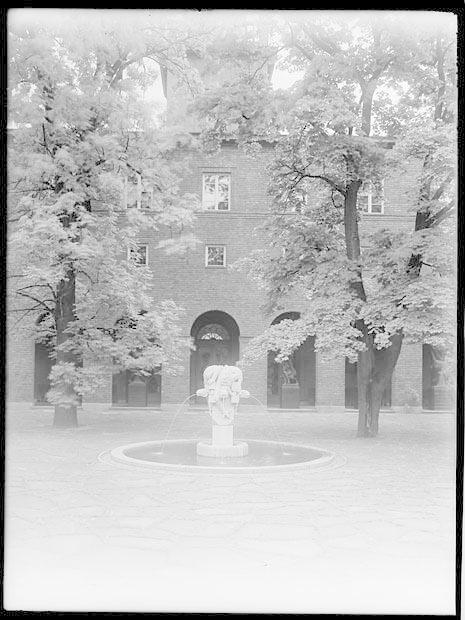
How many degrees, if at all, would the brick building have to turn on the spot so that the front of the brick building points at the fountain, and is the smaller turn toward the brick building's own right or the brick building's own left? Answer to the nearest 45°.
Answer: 0° — it already faces it

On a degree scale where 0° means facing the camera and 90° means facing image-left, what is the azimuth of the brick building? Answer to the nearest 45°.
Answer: approximately 0°

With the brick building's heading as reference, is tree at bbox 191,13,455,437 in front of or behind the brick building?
in front

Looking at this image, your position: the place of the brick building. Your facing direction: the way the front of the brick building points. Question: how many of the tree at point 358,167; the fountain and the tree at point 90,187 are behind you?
0

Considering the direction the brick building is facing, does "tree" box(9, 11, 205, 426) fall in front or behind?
in front
